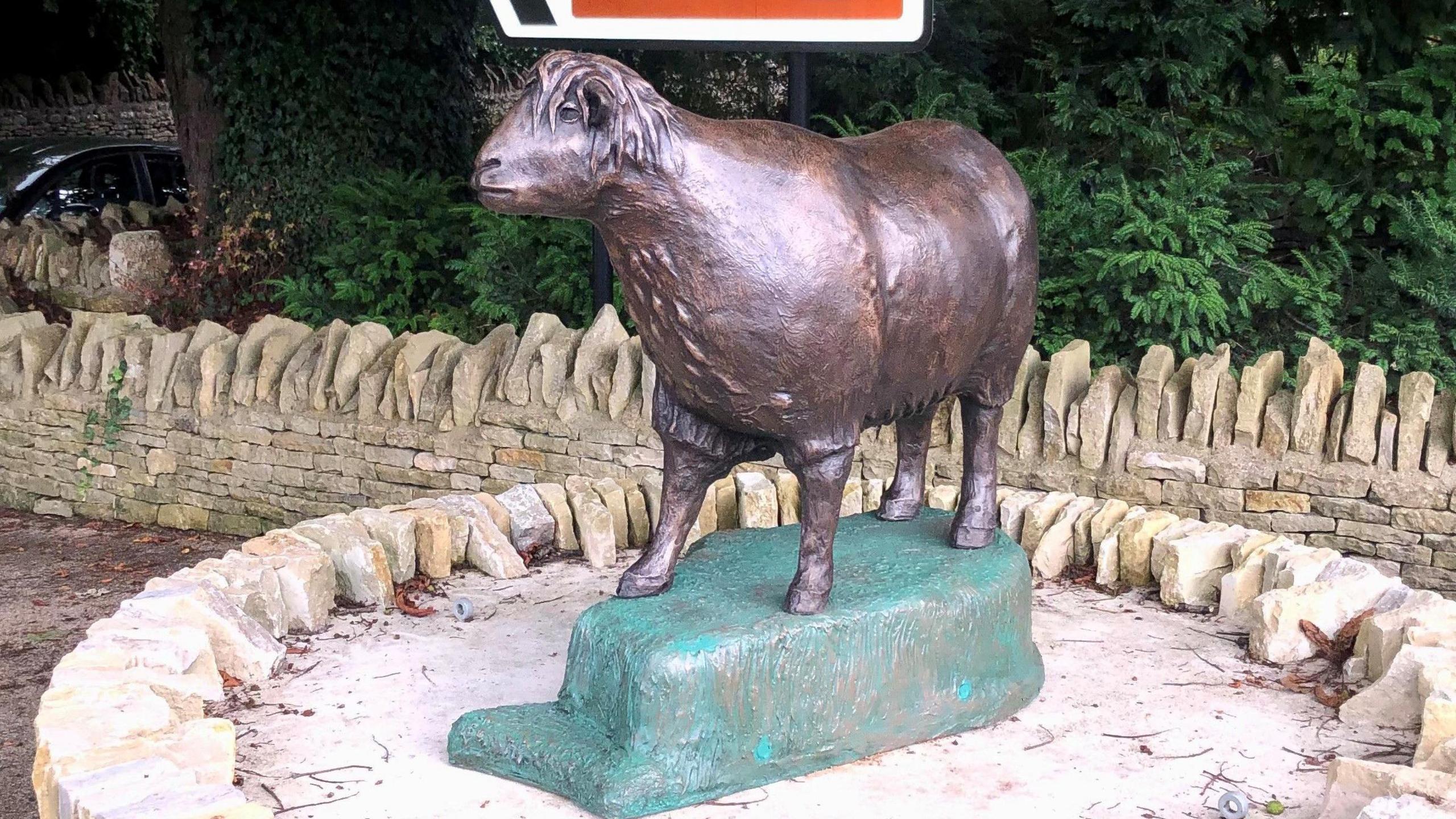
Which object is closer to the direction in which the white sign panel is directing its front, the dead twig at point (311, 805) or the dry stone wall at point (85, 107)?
the dead twig

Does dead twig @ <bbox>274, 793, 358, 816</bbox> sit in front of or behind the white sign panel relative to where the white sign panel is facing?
in front

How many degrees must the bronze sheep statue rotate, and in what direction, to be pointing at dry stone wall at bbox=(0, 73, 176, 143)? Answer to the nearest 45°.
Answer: approximately 90° to its right

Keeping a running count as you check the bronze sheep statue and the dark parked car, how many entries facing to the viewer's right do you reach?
0

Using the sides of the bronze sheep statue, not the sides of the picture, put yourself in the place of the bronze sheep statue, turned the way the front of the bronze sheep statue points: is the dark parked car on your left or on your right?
on your right

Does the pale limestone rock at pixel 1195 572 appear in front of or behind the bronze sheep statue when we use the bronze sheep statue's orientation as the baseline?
behind

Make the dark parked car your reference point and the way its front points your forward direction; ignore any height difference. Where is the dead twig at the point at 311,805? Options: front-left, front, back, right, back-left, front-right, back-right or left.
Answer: front-left

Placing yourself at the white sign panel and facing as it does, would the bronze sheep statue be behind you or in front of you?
in front

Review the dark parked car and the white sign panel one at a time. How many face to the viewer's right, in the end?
0

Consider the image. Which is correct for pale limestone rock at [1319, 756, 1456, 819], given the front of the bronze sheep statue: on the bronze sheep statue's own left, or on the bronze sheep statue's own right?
on the bronze sheep statue's own left
